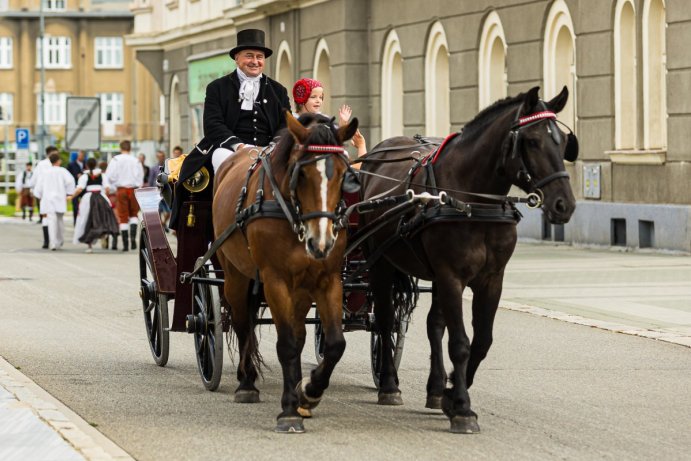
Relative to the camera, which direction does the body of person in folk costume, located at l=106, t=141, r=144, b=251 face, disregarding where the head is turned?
away from the camera

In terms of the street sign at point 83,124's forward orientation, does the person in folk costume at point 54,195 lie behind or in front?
in front

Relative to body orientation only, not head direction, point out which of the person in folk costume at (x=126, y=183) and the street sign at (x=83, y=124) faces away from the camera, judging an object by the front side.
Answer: the person in folk costume

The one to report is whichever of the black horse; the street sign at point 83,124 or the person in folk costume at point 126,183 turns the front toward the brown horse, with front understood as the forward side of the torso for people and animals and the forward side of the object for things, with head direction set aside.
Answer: the street sign

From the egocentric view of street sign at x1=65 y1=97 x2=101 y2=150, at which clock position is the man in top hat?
The man in top hat is roughly at 12 o'clock from the street sign.

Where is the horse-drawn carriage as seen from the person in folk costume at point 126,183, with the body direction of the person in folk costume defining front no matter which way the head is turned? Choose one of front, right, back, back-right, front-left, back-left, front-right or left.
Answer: back

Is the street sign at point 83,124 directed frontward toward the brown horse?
yes

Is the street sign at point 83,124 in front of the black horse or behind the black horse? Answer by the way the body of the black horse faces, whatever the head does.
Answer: behind

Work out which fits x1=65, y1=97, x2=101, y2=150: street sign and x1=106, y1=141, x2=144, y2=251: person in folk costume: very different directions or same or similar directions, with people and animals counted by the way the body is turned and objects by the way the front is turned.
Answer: very different directions

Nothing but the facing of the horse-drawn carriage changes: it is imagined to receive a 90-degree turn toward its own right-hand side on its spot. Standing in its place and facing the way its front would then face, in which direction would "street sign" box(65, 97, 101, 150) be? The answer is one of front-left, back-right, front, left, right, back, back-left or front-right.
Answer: back-right
